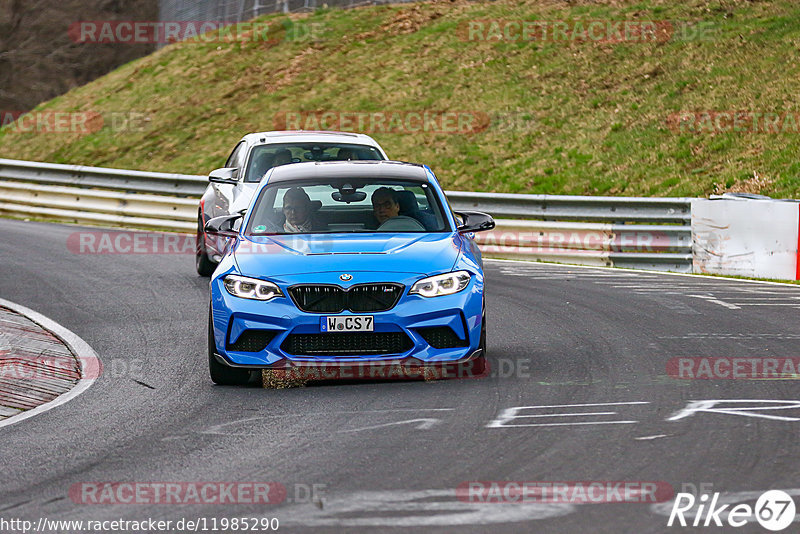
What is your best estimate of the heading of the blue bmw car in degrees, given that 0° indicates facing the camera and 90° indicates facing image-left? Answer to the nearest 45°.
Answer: approximately 0°

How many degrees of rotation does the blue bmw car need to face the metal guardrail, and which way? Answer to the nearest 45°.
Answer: approximately 180°
